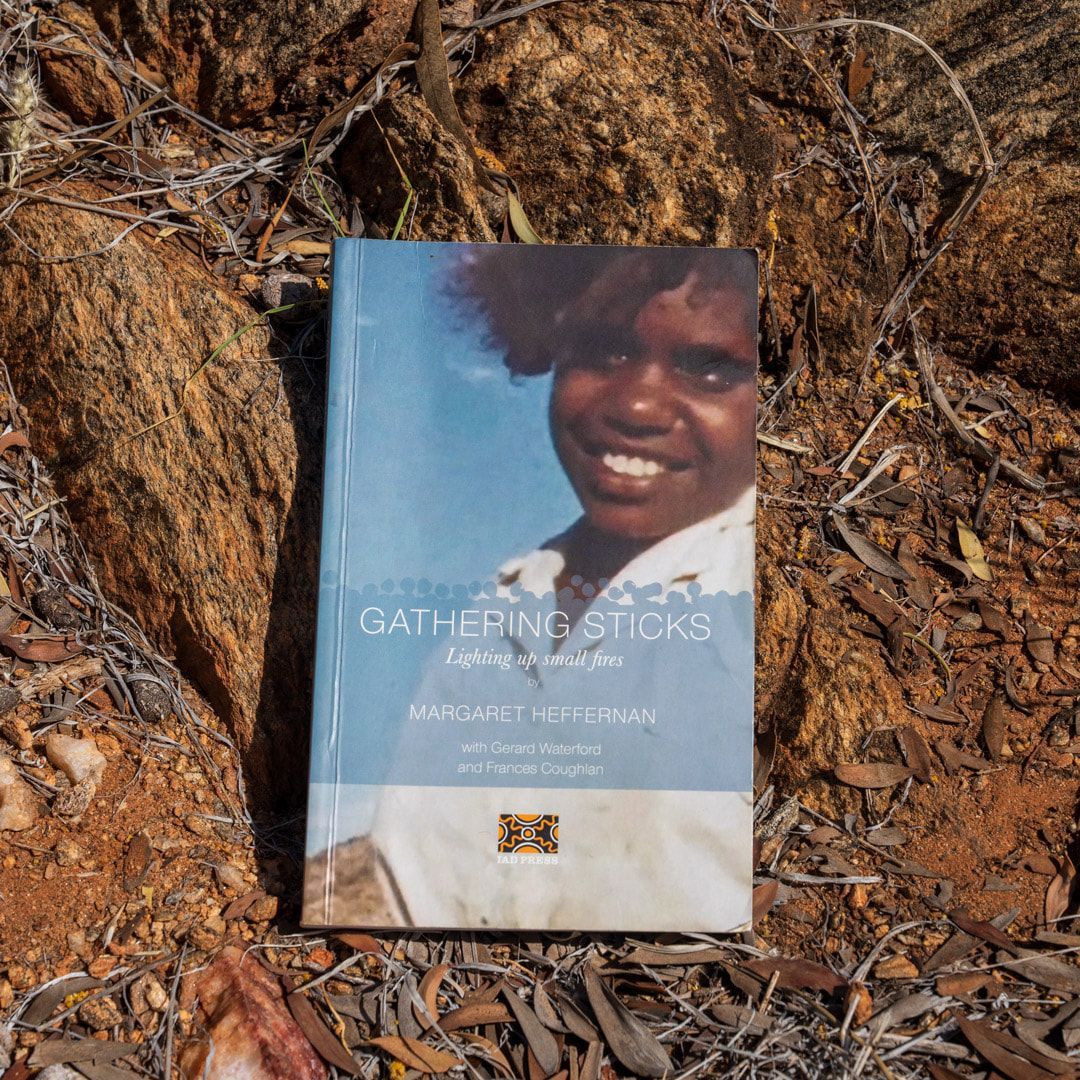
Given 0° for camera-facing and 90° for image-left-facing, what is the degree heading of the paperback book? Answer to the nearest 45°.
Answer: approximately 0°

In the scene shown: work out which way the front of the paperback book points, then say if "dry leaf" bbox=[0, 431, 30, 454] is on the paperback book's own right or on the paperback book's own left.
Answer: on the paperback book's own right
